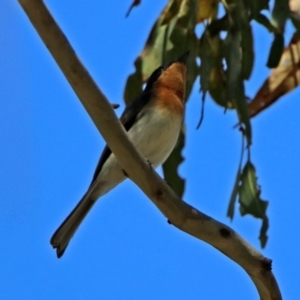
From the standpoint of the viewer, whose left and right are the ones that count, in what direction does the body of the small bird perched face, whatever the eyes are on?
facing to the right of the viewer
